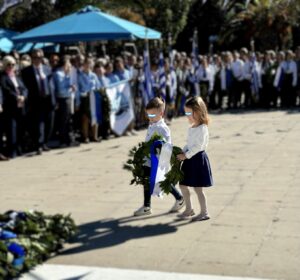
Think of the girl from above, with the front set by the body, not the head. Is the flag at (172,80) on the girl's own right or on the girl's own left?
on the girl's own right

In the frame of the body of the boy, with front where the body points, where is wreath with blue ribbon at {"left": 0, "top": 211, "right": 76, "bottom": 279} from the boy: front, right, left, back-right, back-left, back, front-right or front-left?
front

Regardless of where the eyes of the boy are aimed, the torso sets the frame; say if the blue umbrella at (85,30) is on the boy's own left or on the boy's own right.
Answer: on the boy's own right

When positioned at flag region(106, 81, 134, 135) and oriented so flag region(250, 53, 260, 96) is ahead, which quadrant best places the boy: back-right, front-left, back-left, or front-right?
back-right

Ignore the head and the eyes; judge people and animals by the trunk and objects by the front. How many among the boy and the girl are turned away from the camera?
0

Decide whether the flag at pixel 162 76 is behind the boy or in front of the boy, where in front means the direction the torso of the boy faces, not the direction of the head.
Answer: behind

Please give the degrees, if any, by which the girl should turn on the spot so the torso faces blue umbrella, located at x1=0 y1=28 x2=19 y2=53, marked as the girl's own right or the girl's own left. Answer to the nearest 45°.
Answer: approximately 45° to the girl's own right

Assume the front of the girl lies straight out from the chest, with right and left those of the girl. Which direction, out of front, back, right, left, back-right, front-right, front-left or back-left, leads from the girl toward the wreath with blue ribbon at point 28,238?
front-left

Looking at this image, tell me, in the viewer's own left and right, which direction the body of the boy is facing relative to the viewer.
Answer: facing the viewer and to the left of the viewer

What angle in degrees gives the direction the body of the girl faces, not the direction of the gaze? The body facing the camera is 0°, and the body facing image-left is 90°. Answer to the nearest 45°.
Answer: approximately 90°

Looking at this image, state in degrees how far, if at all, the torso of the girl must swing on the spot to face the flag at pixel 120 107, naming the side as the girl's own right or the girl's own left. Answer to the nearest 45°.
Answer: approximately 90° to the girl's own right
